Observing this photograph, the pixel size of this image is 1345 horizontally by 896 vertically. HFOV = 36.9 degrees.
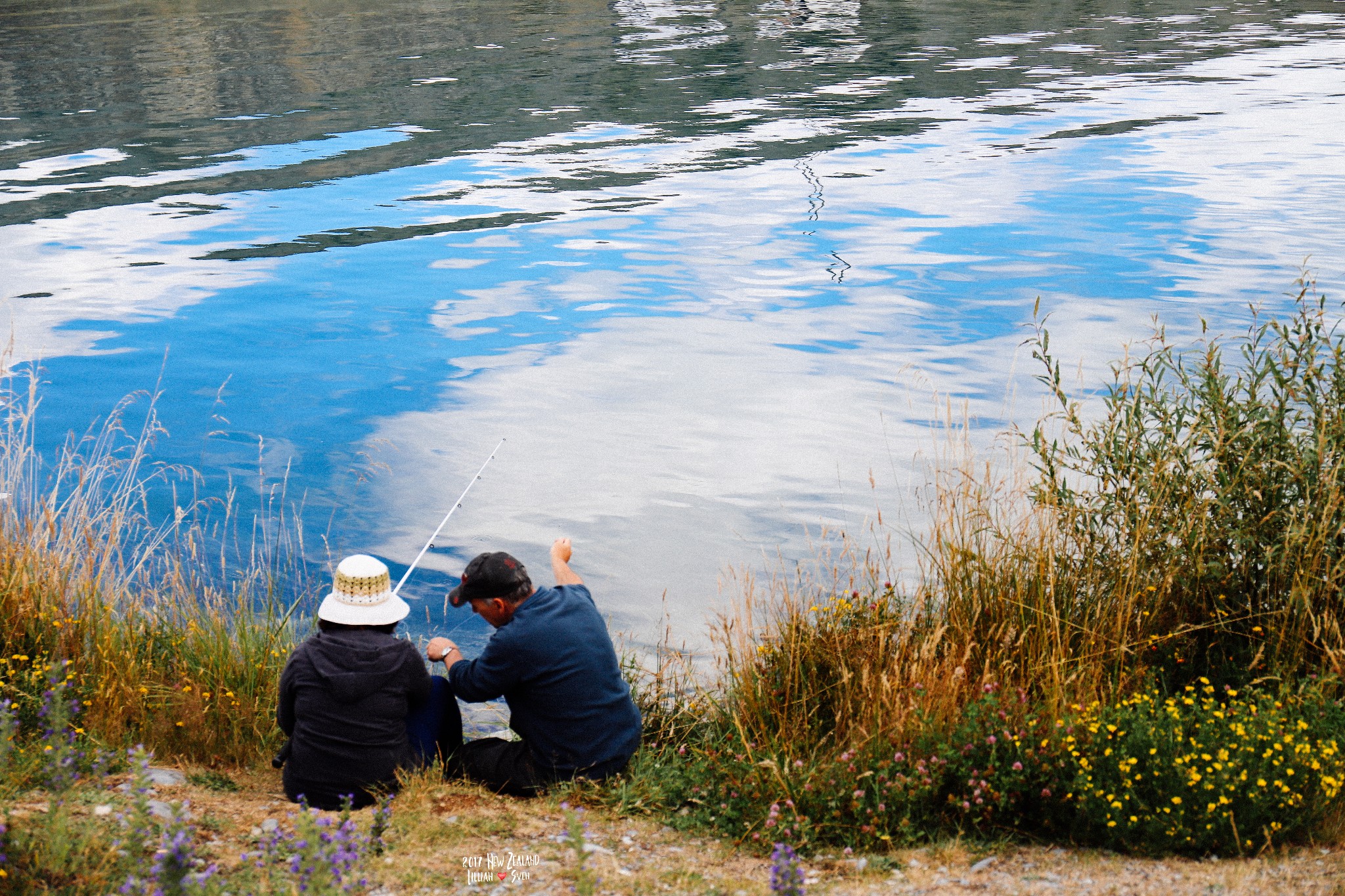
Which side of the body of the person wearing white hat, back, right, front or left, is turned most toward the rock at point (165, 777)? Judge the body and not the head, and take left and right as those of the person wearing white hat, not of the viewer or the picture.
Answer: left

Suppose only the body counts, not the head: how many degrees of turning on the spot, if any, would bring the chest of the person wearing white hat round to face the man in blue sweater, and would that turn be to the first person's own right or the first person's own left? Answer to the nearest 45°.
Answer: approximately 90° to the first person's own right

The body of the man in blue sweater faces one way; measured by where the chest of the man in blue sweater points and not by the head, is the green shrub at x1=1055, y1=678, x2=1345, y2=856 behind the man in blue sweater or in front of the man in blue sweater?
behind

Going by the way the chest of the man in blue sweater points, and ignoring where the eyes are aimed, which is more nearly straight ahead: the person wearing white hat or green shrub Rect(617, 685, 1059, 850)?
the person wearing white hat

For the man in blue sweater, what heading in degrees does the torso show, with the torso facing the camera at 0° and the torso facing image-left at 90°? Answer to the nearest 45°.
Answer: approximately 135°

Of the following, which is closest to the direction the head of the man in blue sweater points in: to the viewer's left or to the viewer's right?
to the viewer's left

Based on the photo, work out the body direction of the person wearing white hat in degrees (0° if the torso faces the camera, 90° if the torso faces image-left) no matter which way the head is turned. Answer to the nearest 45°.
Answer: approximately 180°

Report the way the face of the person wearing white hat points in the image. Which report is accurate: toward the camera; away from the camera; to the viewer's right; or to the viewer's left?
away from the camera

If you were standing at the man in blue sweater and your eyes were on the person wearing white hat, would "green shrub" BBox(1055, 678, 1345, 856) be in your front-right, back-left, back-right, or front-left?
back-left
